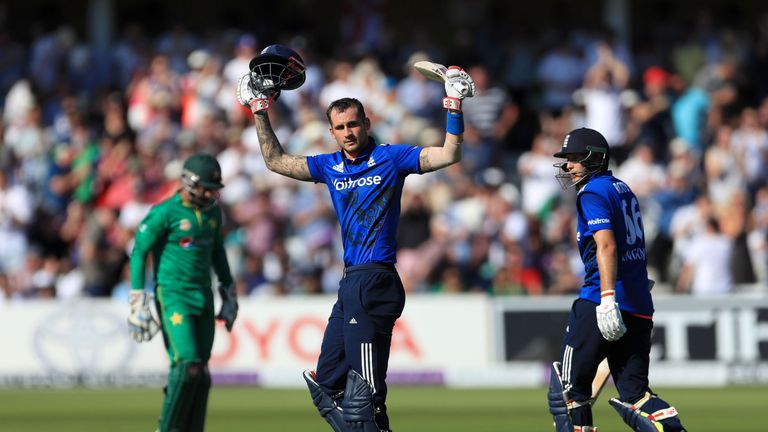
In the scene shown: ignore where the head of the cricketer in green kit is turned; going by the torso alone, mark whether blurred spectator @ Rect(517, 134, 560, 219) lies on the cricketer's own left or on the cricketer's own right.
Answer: on the cricketer's own left

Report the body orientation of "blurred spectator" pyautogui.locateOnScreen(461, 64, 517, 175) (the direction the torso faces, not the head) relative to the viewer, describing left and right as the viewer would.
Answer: facing the viewer and to the left of the viewer

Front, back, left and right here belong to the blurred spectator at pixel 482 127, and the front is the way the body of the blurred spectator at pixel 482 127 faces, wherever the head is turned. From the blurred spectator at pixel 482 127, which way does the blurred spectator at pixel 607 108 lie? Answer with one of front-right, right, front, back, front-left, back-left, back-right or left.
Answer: back-left

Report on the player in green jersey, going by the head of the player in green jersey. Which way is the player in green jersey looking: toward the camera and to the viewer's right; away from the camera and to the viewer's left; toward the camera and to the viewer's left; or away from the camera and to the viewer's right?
toward the camera and to the viewer's right

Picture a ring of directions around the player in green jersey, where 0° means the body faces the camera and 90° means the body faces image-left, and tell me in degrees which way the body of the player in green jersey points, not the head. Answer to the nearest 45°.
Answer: approximately 315°

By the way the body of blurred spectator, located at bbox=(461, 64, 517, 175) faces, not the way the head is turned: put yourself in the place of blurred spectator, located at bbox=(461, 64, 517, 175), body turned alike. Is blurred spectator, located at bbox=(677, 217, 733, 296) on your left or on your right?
on your left
